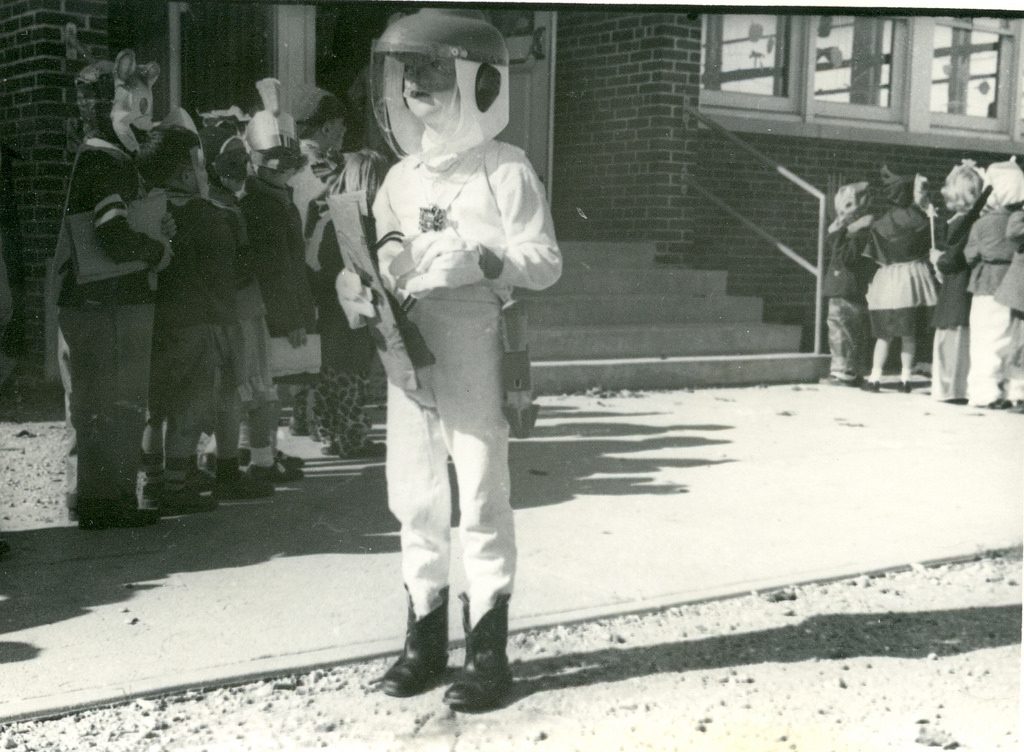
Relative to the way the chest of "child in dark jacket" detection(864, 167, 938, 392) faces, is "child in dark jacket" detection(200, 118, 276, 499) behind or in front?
behind

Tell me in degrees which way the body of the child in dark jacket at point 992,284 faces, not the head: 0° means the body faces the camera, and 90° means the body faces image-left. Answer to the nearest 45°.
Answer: approximately 180°

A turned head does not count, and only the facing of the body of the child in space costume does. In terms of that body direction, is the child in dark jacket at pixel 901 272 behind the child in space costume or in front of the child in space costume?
behind

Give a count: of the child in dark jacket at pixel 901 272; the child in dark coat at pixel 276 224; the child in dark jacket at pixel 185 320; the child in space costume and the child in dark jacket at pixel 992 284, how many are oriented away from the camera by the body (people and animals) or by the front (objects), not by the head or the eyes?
2

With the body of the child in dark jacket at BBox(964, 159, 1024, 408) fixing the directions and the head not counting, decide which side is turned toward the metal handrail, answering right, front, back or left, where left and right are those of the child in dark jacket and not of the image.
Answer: left

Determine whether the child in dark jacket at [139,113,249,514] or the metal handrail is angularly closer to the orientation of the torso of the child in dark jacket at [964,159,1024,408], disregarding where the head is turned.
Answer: the metal handrail

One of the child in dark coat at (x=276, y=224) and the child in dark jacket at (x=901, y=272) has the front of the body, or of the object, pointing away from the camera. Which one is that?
the child in dark jacket

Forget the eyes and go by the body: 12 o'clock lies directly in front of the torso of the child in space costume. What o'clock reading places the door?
The door is roughly at 5 o'clock from the child in space costume.
